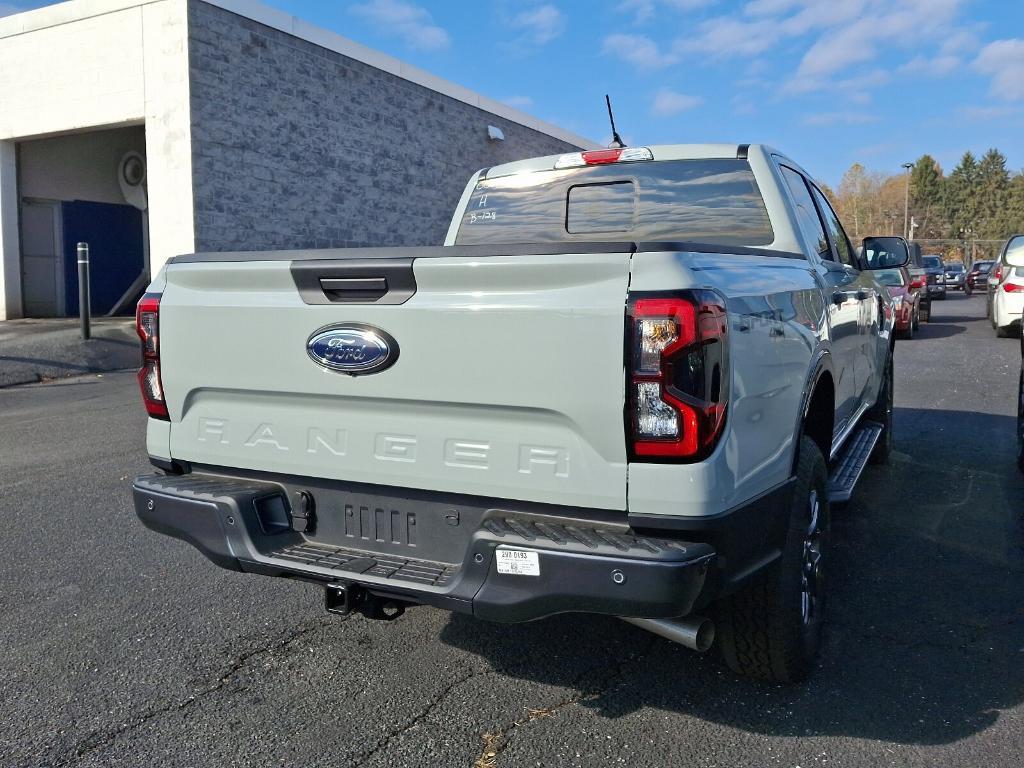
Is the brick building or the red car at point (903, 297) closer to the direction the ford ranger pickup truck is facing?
the red car

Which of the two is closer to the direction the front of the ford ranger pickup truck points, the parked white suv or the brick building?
the parked white suv

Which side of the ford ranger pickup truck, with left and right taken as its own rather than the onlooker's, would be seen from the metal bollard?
left

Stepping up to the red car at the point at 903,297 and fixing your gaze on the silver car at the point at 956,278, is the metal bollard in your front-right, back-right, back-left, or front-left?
back-left

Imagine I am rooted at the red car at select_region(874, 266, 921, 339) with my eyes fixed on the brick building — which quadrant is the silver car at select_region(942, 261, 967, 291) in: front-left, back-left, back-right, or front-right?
back-right

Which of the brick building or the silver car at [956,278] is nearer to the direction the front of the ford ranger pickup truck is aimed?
the silver car

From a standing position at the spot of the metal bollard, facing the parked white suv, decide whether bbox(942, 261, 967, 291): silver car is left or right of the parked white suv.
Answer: left

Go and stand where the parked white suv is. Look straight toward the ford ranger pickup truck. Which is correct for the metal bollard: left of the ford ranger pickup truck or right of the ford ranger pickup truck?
right

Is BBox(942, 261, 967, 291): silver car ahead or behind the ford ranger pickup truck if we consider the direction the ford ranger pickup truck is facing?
ahead

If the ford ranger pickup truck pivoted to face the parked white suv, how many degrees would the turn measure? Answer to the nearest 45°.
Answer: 0° — it already faces it

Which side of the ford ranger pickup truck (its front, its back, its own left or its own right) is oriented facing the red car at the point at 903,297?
front

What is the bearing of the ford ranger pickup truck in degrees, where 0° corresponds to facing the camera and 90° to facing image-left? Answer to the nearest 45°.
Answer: approximately 225°

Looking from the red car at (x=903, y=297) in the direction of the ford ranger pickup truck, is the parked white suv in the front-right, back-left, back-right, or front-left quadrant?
back-left
